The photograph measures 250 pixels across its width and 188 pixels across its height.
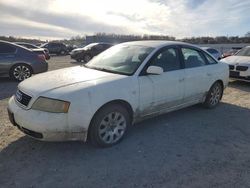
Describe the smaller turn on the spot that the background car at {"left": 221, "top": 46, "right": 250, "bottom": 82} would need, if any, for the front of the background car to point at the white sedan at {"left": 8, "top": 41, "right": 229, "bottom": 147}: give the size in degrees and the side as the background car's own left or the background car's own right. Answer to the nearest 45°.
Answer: approximately 45° to the background car's own left

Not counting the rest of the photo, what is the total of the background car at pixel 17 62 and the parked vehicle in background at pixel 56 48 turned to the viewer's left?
2

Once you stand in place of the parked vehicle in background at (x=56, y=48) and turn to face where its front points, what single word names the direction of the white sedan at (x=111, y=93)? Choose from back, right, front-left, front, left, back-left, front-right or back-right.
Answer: left

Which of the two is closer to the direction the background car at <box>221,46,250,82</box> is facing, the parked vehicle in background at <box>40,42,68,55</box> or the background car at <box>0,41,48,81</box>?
the background car

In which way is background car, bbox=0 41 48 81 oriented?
to the viewer's left

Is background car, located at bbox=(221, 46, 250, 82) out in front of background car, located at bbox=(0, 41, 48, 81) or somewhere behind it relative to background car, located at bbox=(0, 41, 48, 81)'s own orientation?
behind

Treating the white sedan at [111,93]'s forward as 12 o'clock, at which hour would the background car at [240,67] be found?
The background car is roughly at 6 o'clock from the white sedan.

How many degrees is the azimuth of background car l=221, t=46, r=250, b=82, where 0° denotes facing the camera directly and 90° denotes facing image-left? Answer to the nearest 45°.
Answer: approximately 45°

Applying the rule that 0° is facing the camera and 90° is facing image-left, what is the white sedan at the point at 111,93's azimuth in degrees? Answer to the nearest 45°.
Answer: approximately 45°

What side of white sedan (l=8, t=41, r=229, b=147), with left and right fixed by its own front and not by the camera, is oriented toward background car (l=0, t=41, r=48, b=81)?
right

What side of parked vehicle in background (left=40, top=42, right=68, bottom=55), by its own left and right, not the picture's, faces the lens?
left

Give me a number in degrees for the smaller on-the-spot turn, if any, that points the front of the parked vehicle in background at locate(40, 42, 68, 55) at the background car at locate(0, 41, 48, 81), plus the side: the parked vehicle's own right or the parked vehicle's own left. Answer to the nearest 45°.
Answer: approximately 90° to the parked vehicle's own left
